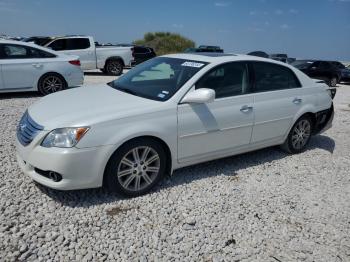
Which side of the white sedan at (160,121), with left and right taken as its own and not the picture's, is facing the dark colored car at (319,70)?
back

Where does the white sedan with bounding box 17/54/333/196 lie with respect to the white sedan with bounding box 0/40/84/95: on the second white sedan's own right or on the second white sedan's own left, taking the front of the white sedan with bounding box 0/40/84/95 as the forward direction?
on the second white sedan's own left

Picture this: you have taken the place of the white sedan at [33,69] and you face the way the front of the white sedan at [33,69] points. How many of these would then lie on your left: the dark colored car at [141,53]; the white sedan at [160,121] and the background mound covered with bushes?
1

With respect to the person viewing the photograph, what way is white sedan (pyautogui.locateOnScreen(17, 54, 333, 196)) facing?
facing the viewer and to the left of the viewer

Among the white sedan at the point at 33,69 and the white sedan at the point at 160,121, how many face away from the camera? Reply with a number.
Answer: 0

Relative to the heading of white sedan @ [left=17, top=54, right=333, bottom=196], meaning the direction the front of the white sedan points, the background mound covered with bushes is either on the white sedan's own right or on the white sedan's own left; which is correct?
on the white sedan's own right

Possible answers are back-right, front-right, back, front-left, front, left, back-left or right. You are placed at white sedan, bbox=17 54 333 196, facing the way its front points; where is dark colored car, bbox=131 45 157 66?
back-right

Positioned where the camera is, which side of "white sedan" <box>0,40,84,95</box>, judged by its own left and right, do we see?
left

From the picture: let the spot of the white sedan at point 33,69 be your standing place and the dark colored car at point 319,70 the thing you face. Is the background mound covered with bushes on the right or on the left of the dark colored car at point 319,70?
left

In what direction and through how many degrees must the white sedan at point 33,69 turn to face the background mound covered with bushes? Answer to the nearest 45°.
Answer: approximately 135° to its right

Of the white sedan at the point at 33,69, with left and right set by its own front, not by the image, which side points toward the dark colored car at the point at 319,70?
back

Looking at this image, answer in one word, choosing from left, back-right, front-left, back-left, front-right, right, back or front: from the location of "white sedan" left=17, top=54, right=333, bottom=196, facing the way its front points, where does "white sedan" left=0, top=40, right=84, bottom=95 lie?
right

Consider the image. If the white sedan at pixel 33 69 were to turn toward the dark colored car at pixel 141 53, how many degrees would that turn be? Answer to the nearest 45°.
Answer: approximately 135° to its right
